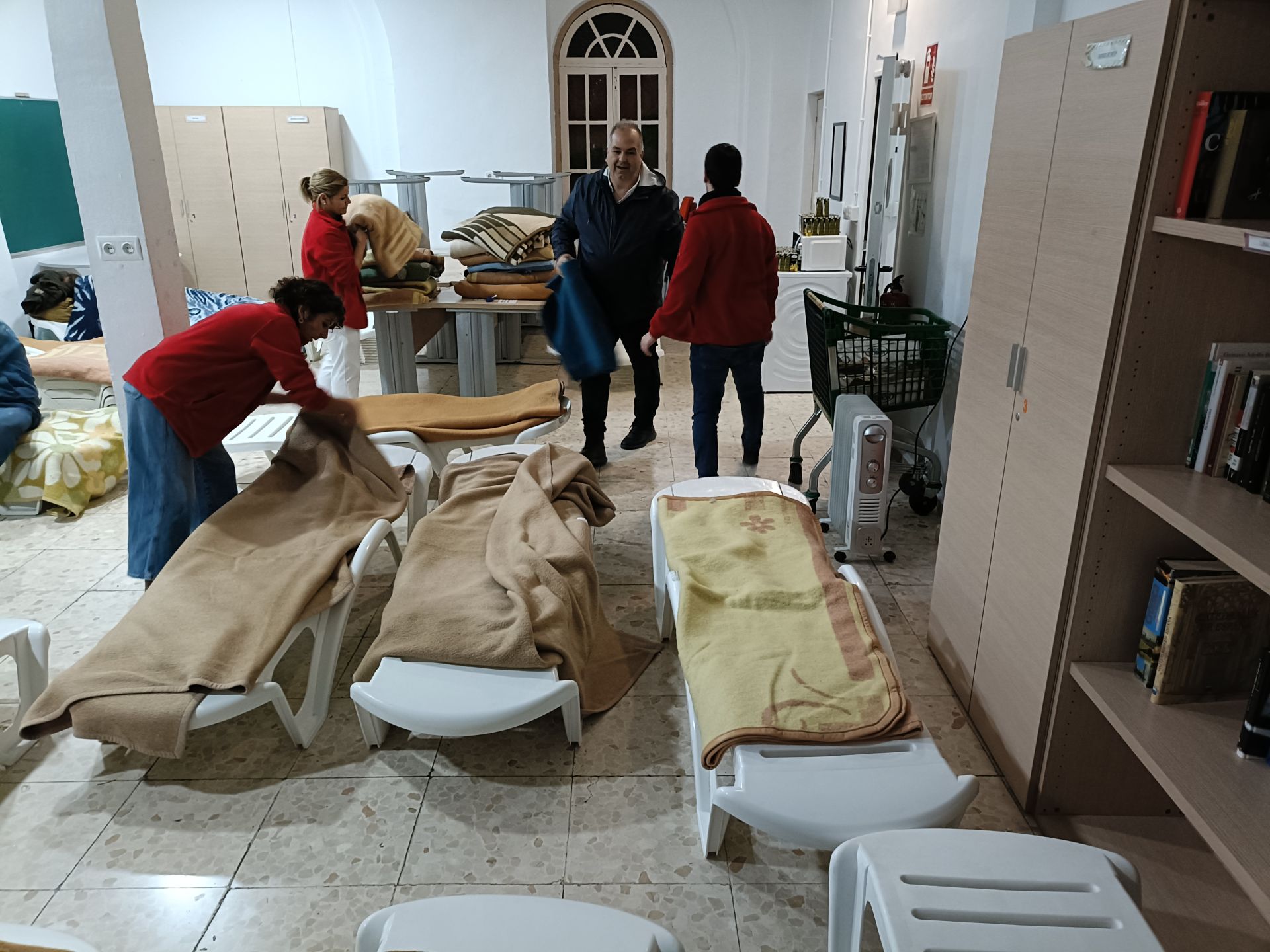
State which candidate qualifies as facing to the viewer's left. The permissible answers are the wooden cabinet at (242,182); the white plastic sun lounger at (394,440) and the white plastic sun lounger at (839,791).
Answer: the white plastic sun lounger at (394,440)

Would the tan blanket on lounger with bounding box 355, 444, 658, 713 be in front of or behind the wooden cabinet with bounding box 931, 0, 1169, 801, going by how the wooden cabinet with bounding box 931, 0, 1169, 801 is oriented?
in front

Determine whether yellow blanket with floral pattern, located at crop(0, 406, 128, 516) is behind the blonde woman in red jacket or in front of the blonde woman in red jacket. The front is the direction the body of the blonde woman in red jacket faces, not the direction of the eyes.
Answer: behind

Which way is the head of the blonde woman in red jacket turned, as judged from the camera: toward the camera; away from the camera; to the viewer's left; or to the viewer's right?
to the viewer's right

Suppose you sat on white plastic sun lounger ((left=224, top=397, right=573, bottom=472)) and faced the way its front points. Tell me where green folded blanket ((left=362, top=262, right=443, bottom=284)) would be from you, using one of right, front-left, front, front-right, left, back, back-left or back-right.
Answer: right

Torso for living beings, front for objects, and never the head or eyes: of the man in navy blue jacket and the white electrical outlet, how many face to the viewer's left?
0

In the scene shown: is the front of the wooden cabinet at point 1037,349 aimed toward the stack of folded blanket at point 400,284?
no

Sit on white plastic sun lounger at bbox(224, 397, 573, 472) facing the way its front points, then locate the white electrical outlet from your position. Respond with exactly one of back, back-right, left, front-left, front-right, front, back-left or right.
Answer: front

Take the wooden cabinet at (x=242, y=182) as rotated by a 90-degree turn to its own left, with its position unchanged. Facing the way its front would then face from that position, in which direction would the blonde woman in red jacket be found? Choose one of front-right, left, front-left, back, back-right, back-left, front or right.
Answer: right

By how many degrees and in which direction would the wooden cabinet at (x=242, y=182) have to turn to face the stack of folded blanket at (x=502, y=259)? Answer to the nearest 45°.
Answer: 0° — it already faces it

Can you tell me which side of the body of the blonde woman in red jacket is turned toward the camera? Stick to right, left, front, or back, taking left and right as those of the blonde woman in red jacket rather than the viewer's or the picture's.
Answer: right

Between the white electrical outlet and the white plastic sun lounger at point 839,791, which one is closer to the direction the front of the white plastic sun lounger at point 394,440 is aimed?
the white electrical outlet

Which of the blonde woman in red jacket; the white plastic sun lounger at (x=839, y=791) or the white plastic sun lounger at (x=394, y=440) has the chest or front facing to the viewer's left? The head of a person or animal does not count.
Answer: the white plastic sun lounger at (x=394, y=440)

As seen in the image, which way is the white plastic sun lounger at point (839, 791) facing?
toward the camera

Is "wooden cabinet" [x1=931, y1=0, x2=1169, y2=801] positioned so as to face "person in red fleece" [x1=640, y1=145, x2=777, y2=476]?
no

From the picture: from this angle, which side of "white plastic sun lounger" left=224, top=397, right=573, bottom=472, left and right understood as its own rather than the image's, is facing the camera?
left

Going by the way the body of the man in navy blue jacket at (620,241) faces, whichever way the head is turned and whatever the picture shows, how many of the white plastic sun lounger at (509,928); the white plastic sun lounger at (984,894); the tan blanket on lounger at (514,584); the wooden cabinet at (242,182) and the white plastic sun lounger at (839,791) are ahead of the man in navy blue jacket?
4

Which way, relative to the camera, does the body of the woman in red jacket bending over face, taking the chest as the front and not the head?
to the viewer's right

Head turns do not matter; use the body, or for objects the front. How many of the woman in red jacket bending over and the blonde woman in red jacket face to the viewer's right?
2

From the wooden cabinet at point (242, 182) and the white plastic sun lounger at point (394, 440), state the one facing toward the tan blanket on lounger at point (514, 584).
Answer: the wooden cabinet
